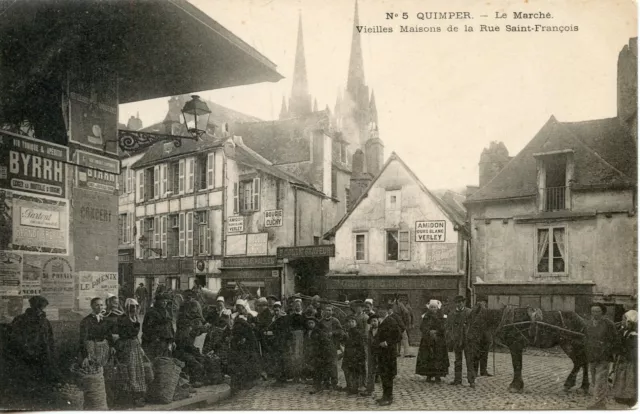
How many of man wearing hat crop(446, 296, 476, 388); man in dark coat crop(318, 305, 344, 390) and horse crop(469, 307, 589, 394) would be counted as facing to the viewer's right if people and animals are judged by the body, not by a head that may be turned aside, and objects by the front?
0

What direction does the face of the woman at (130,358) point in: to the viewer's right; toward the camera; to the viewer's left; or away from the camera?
toward the camera

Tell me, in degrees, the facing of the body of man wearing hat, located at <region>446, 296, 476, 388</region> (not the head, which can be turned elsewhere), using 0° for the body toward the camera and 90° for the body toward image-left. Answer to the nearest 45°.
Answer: approximately 0°

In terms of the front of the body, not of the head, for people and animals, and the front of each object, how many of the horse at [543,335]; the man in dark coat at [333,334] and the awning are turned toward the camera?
1

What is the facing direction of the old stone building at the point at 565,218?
toward the camera

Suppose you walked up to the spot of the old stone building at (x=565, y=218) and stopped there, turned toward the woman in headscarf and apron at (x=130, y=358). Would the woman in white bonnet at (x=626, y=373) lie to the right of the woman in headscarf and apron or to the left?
left

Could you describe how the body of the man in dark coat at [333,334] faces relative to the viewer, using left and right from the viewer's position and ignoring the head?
facing the viewer

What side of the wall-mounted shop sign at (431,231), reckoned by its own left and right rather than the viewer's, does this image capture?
front

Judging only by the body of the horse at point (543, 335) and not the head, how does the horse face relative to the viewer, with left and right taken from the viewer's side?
facing to the left of the viewer

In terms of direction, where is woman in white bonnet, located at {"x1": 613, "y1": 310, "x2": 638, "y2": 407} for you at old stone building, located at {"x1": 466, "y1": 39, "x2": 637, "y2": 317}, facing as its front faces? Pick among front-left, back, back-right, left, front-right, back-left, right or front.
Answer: front
